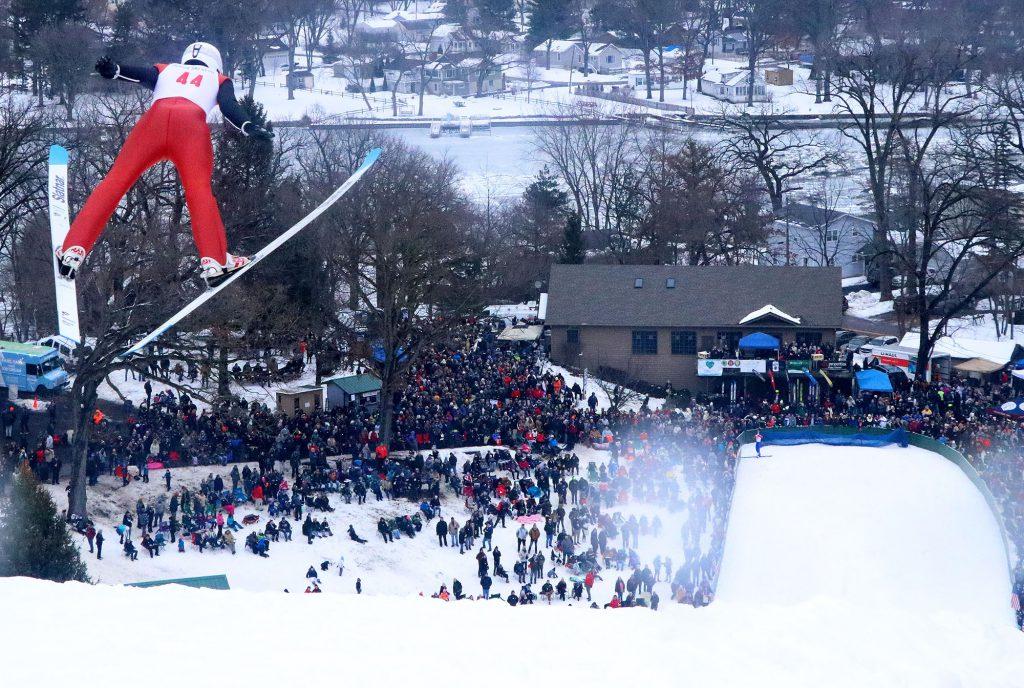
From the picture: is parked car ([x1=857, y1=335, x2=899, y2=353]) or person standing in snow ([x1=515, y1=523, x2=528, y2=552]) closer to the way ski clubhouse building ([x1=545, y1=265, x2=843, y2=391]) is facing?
the person standing in snow

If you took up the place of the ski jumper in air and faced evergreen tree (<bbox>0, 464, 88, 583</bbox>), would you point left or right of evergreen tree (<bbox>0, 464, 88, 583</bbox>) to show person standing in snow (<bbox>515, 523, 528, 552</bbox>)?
right

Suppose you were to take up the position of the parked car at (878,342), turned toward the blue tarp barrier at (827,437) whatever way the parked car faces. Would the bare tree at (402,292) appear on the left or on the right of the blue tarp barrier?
right

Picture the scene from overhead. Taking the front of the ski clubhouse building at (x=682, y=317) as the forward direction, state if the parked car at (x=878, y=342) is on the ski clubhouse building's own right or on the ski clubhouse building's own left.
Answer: on the ski clubhouse building's own left

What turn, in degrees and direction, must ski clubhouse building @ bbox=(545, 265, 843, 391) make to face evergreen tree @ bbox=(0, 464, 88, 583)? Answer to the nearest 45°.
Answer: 0° — it already faces it

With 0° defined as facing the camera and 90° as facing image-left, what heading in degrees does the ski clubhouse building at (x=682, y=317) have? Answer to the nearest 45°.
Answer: approximately 0°

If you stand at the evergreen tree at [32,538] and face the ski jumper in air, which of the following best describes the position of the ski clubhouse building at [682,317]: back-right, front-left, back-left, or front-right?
back-left
